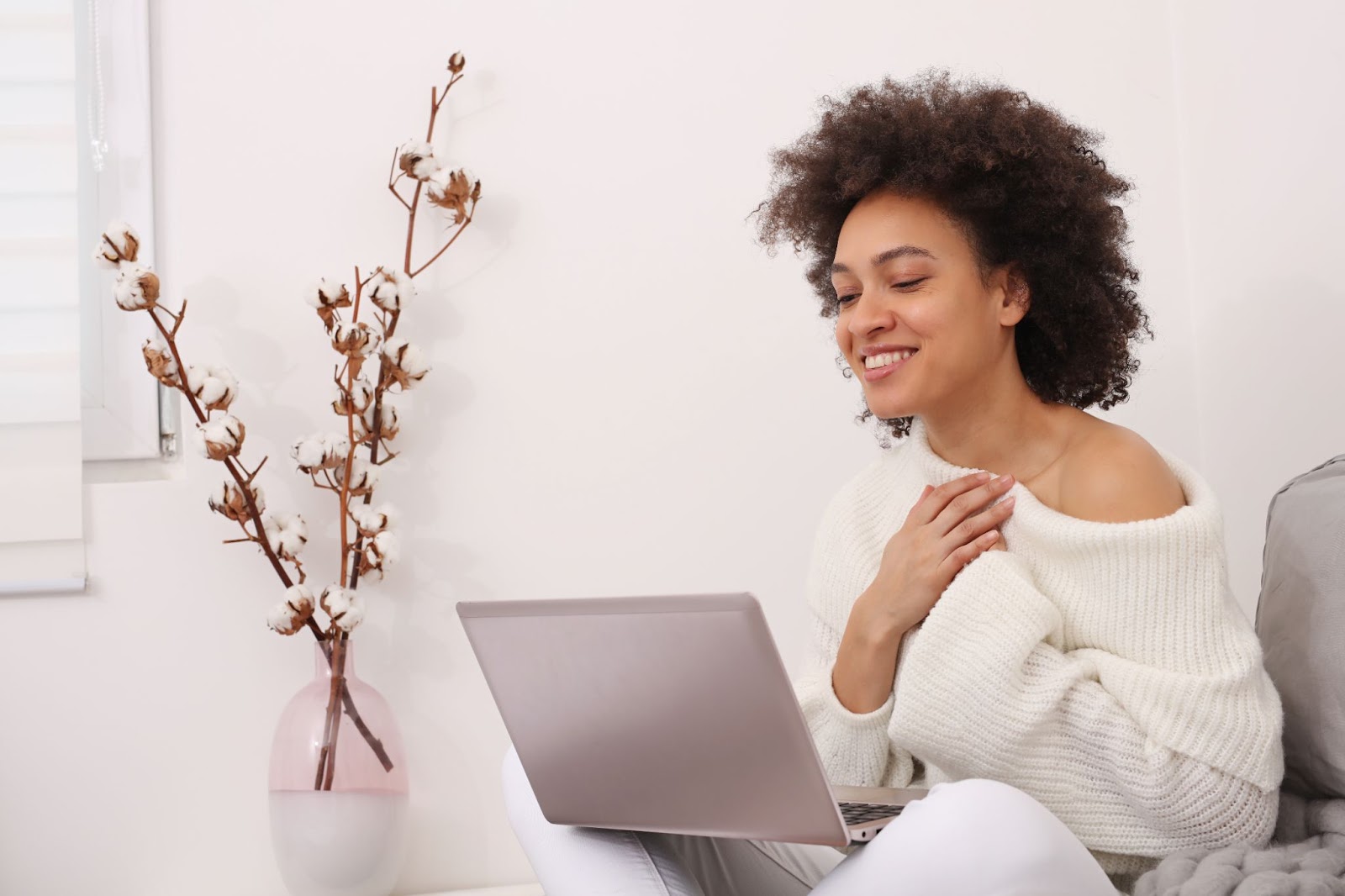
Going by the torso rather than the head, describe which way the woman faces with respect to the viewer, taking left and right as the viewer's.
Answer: facing the viewer and to the left of the viewer

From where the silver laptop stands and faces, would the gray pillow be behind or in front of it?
in front

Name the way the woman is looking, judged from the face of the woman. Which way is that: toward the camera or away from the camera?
toward the camera

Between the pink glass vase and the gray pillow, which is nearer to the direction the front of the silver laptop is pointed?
the gray pillow

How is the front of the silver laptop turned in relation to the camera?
facing away from the viewer and to the right of the viewer

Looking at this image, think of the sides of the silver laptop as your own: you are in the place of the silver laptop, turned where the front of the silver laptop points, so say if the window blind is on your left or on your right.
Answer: on your left

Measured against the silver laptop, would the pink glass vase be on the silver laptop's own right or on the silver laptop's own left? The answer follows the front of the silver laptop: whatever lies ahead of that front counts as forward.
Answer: on the silver laptop's own left
